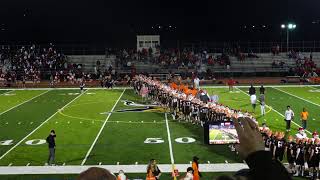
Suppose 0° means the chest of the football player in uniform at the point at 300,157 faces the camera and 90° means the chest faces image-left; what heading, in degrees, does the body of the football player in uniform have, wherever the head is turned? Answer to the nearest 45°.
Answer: approximately 180°

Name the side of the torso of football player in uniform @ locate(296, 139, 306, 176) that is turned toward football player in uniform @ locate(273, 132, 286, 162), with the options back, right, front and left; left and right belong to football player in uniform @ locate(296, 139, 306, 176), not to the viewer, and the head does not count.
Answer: right

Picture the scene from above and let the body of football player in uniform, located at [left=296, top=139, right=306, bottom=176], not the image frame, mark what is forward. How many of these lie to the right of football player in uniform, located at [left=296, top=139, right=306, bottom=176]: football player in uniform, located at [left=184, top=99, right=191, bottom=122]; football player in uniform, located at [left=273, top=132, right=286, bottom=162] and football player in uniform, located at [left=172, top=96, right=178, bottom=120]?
3
